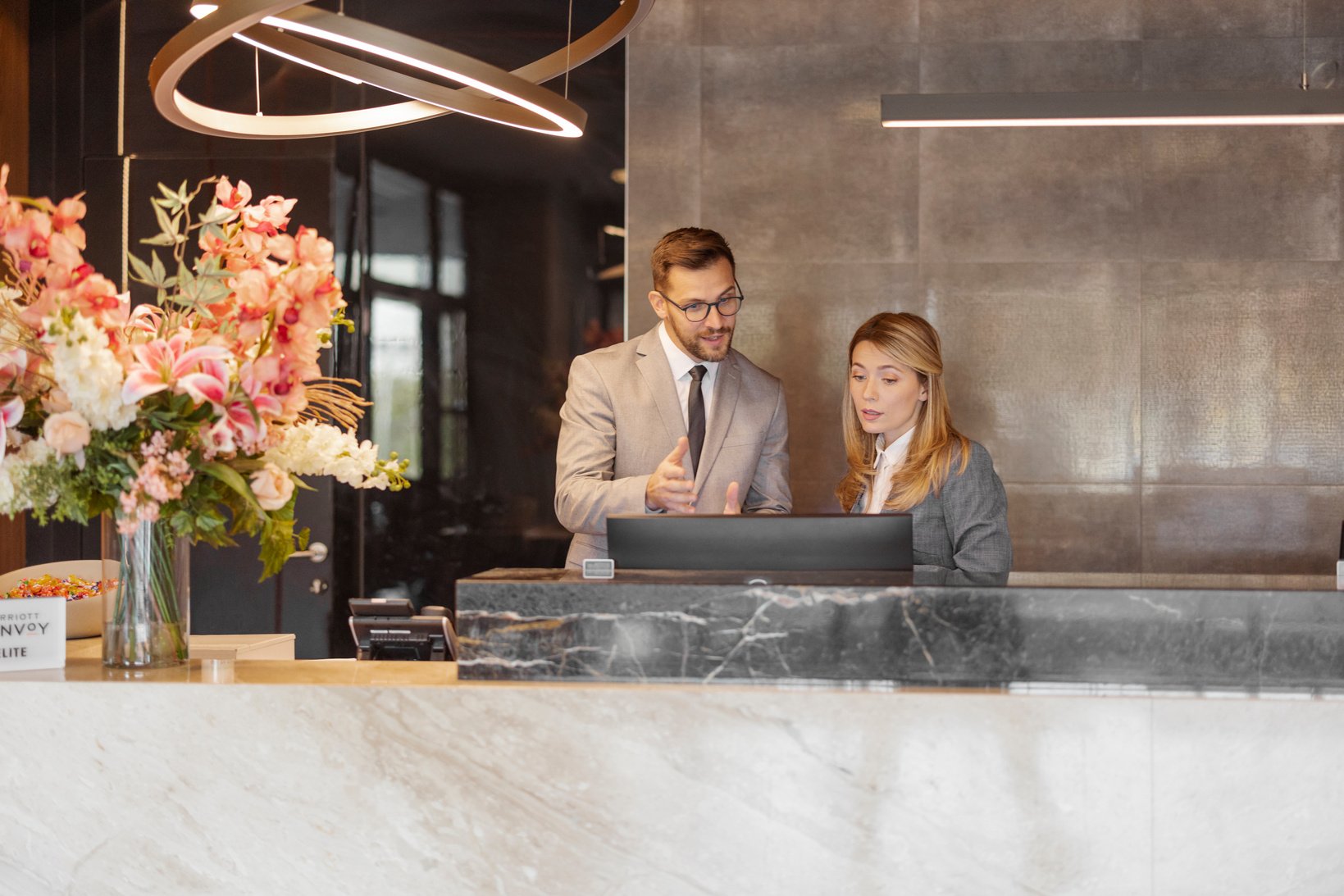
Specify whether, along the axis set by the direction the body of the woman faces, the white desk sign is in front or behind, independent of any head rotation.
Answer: in front

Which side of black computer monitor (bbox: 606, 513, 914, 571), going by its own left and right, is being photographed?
back

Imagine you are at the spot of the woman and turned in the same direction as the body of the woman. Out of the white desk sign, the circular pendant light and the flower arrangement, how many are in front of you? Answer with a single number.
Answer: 3

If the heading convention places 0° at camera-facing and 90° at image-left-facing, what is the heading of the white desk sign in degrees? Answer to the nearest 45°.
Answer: approximately 0°

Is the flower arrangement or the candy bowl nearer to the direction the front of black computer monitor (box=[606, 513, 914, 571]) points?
the candy bowl

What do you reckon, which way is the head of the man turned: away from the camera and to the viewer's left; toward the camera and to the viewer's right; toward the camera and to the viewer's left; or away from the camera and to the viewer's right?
toward the camera and to the viewer's right

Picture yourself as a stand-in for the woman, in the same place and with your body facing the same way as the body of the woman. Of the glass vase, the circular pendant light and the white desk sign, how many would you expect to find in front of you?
3

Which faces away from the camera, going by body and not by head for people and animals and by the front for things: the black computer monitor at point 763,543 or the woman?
the black computer monitor

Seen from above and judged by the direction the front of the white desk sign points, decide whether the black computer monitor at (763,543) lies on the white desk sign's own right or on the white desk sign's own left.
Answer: on the white desk sign's own left
